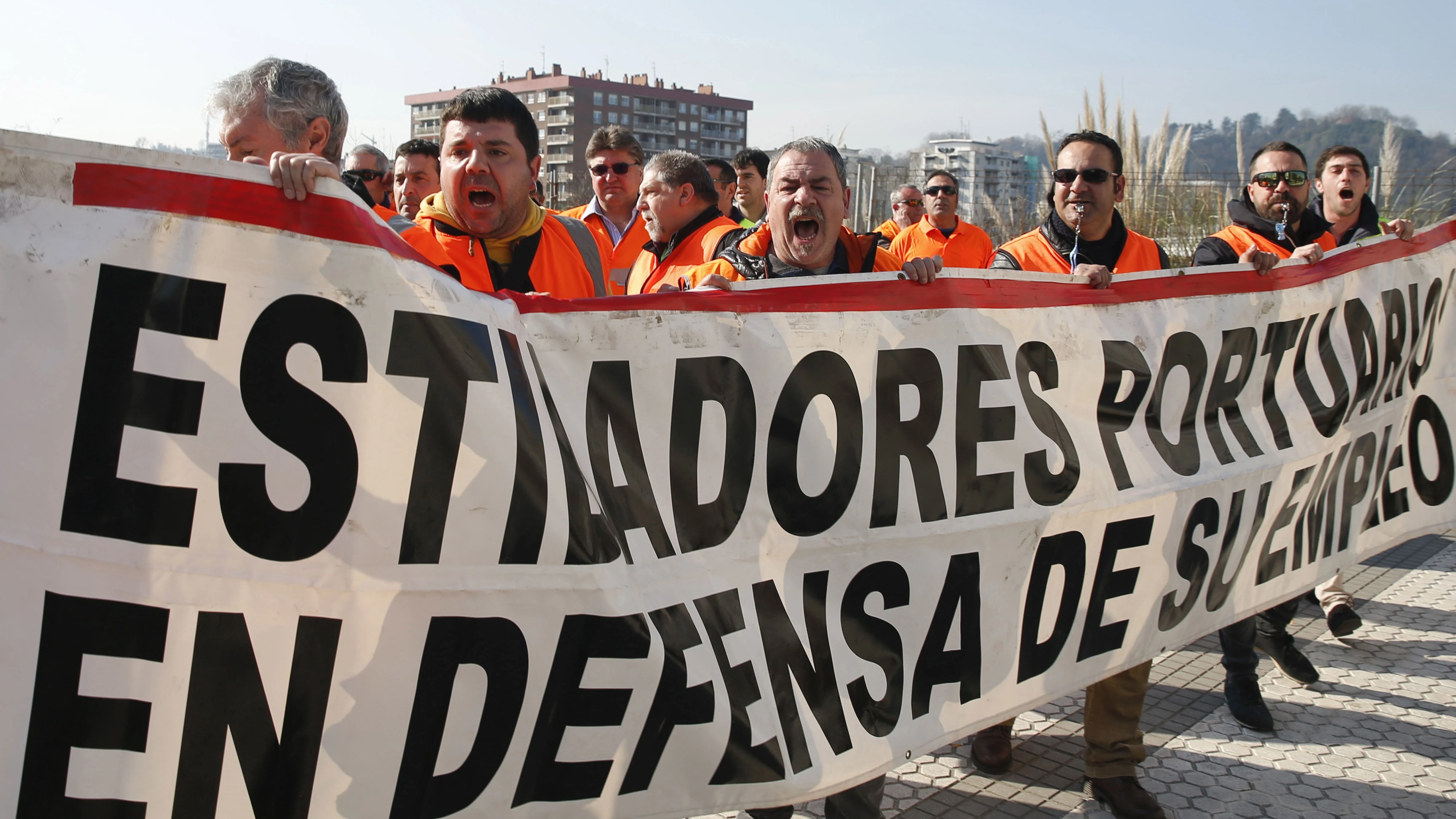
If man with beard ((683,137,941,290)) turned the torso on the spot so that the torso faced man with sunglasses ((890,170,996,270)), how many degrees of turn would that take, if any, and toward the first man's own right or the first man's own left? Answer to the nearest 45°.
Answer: approximately 180°

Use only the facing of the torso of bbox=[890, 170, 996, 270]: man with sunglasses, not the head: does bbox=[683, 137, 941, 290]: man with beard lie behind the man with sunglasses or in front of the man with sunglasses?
in front

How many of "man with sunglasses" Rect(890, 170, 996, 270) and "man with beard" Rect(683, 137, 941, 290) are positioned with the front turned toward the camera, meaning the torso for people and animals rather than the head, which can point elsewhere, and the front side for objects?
2

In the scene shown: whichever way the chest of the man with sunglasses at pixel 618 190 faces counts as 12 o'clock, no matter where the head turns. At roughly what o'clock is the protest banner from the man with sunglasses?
The protest banner is roughly at 12 o'clock from the man with sunglasses.

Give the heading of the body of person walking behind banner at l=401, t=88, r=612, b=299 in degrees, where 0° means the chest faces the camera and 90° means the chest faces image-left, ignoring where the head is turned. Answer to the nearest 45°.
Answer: approximately 0°
